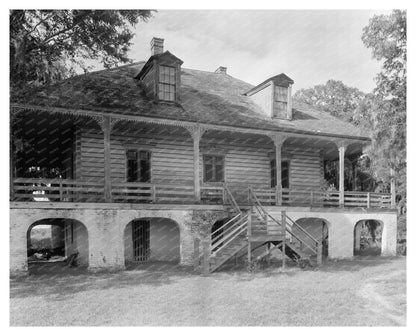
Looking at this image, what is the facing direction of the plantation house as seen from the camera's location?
facing the viewer and to the right of the viewer
